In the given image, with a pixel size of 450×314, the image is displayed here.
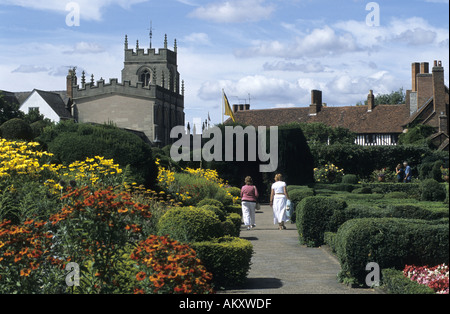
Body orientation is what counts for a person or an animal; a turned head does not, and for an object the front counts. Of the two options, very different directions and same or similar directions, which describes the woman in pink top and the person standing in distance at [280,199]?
same or similar directions

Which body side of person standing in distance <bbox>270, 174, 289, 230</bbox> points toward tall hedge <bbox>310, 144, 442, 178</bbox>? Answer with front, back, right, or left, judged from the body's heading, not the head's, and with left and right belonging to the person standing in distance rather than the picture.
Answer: front

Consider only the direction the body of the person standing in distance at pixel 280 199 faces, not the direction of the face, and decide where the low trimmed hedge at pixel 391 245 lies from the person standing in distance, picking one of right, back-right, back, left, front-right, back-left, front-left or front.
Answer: back

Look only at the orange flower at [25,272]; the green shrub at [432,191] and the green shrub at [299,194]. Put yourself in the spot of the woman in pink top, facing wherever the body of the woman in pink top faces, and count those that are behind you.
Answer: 1

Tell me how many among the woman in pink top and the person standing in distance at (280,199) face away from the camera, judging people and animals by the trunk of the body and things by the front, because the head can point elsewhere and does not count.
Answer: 2

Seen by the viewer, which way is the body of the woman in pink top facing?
away from the camera

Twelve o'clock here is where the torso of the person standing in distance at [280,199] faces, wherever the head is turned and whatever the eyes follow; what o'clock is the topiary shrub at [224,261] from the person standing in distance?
The topiary shrub is roughly at 6 o'clock from the person standing in distance.

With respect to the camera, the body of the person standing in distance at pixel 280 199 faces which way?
away from the camera

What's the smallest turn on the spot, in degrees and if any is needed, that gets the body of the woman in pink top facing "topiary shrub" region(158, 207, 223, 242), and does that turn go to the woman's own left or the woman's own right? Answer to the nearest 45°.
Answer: approximately 180°

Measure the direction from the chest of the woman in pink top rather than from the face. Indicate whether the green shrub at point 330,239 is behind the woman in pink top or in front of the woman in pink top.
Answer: behind

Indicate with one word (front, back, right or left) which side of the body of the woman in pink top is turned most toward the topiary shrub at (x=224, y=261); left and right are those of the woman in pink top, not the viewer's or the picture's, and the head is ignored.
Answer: back

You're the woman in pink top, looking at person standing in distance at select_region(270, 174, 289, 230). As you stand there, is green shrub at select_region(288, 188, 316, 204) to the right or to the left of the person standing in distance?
left
